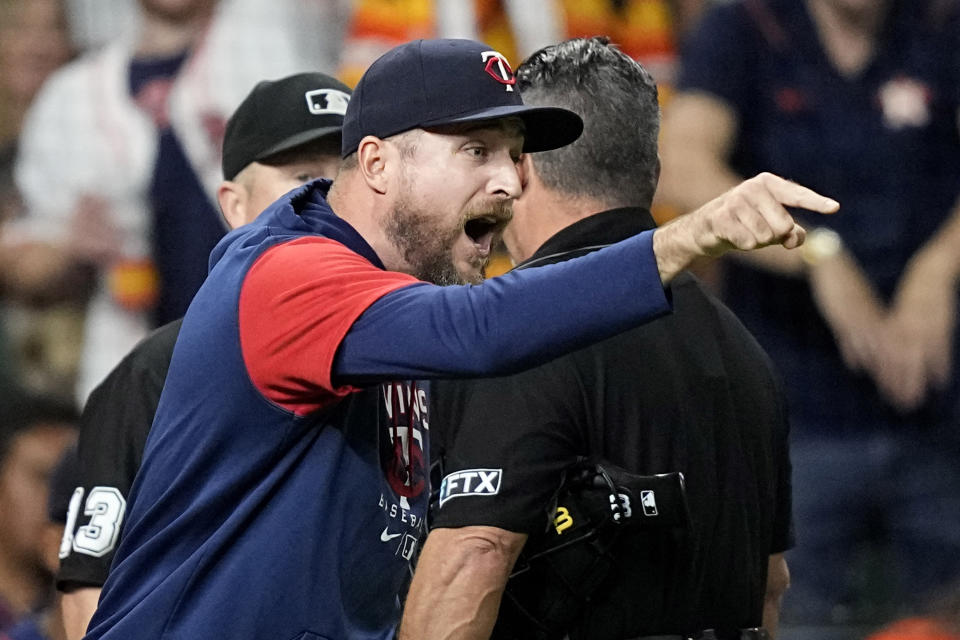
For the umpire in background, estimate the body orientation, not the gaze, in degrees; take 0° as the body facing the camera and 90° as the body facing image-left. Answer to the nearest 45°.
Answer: approximately 315°

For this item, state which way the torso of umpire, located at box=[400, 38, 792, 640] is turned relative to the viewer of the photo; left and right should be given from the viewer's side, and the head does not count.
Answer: facing away from the viewer and to the left of the viewer
